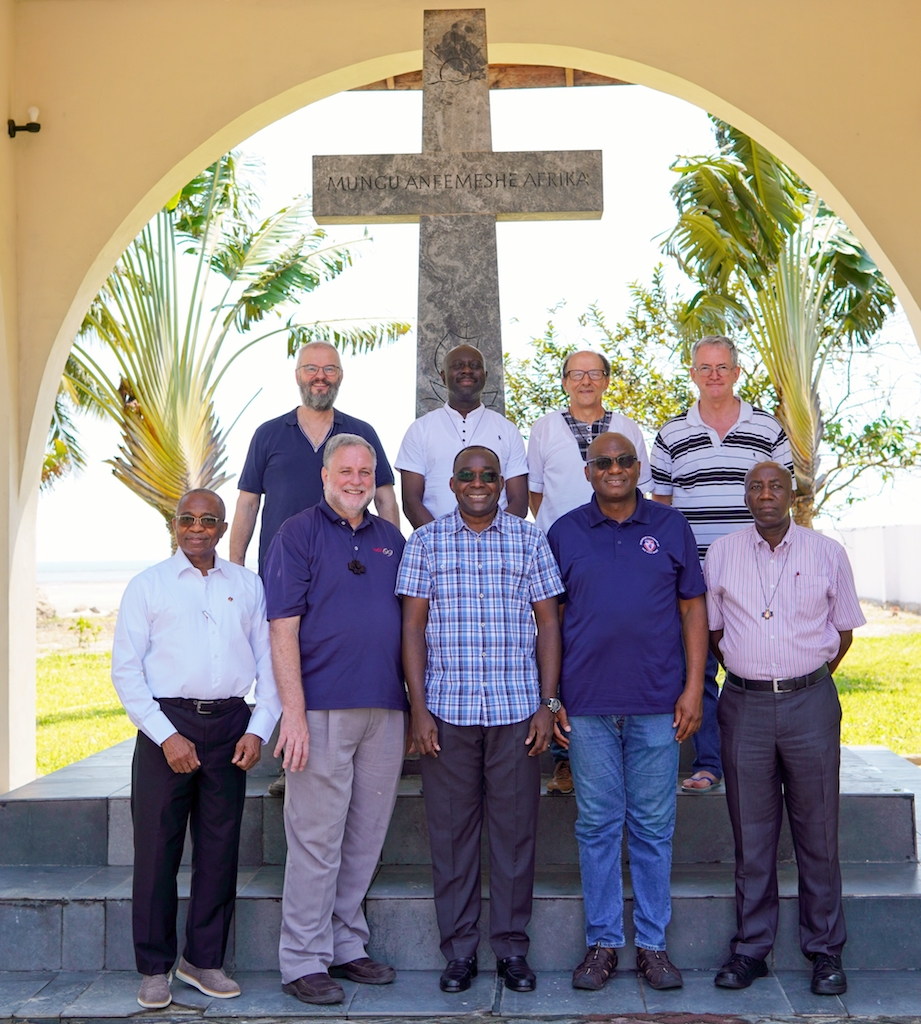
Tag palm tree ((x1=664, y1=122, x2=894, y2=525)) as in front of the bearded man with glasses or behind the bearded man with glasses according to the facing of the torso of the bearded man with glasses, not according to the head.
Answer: behind

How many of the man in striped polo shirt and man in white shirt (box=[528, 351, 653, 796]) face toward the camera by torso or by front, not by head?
2

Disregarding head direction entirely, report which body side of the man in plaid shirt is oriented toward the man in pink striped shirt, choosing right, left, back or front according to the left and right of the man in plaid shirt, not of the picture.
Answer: left

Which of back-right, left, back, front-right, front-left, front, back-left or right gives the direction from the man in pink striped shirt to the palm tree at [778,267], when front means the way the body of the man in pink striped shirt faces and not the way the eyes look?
back

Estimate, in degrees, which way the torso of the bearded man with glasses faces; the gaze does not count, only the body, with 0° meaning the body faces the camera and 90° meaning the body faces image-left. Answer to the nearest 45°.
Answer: approximately 0°

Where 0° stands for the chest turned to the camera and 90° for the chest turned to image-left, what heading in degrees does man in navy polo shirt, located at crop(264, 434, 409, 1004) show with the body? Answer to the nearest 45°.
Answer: approximately 315°

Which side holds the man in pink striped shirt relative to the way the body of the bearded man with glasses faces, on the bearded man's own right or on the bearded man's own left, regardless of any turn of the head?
on the bearded man's own left

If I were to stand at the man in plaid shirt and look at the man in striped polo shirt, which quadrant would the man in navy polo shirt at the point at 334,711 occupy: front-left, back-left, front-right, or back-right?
back-left

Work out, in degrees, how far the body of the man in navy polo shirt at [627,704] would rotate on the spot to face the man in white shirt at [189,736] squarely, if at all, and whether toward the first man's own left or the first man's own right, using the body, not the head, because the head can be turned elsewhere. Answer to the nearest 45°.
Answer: approximately 90° to the first man's own right

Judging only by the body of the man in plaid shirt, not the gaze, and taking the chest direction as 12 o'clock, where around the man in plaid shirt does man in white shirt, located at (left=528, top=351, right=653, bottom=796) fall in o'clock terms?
The man in white shirt is roughly at 7 o'clock from the man in plaid shirt.
